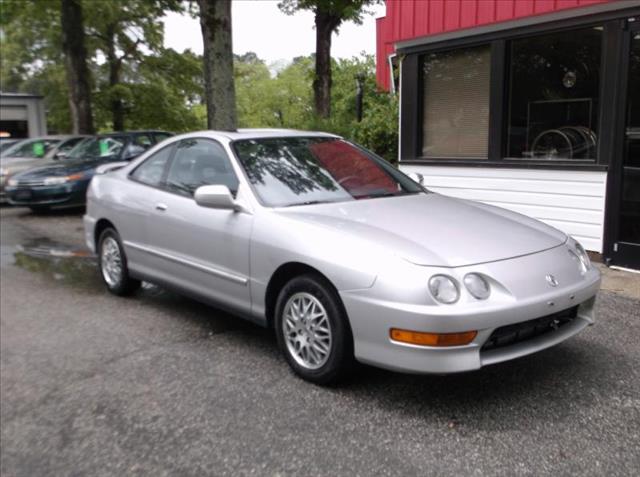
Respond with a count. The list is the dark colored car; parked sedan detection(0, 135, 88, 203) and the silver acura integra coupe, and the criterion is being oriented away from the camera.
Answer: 0

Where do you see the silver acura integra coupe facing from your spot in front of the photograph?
facing the viewer and to the right of the viewer

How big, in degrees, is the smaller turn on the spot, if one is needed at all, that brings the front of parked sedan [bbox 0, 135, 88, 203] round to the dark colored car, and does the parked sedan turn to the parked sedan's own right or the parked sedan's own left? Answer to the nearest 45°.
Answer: approximately 45° to the parked sedan's own left

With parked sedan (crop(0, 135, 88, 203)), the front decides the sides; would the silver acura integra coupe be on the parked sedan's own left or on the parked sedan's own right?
on the parked sedan's own left

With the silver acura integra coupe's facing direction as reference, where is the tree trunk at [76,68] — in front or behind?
behind

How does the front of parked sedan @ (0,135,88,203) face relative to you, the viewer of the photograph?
facing the viewer and to the left of the viewer

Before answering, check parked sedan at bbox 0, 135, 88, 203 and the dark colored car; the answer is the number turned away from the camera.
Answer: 0

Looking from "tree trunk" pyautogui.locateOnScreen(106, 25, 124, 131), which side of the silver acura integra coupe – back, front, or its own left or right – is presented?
back

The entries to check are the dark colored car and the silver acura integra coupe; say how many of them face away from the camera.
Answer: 0

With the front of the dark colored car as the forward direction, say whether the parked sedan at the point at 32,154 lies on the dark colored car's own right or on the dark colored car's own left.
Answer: on the dark colored car's own right

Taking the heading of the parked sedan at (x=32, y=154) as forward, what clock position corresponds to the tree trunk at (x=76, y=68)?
The tree trunk is roughly at 5 o'clock from the parked sedan.

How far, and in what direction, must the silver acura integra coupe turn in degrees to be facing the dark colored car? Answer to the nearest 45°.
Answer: approximately 180°

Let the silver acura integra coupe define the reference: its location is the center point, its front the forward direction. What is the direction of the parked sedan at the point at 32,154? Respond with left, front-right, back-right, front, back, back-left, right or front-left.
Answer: back
